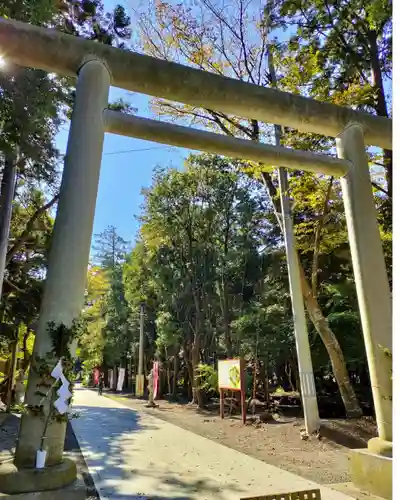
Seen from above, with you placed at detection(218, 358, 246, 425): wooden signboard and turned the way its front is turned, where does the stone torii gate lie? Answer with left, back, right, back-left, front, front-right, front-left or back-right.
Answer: front-left

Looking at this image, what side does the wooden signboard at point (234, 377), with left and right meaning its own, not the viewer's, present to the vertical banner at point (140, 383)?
right

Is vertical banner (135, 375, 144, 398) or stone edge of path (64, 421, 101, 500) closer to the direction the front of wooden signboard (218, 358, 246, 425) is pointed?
the stone edge of path

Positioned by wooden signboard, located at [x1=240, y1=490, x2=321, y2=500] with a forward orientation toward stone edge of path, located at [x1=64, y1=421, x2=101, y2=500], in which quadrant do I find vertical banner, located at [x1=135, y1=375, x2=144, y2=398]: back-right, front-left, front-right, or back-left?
front-right

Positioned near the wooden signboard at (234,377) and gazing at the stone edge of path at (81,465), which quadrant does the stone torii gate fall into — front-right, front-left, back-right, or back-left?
front-left

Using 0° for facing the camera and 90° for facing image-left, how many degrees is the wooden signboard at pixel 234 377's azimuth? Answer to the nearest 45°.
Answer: approximately 45°

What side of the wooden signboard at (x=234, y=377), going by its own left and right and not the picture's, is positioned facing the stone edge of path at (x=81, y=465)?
front

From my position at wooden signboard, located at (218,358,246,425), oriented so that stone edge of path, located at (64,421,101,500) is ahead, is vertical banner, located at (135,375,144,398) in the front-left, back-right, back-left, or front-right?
back-right
